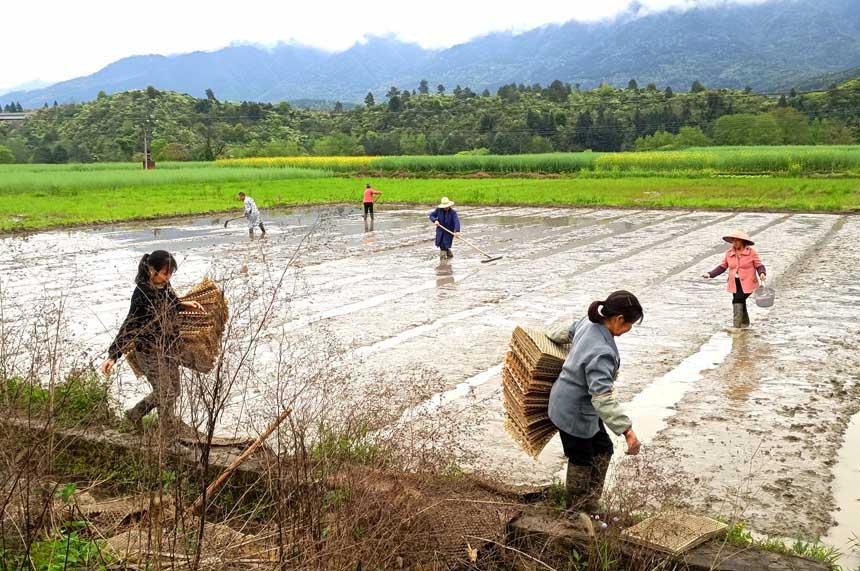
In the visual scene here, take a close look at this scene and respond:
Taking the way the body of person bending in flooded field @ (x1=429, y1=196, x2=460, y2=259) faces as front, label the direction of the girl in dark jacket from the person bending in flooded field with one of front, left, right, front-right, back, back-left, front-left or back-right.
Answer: front

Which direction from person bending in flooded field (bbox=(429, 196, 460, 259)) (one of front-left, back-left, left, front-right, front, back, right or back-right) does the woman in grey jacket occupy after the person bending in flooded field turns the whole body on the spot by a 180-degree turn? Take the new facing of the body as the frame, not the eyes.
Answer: back

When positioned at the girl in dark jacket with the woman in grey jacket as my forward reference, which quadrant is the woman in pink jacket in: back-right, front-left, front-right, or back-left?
front-left

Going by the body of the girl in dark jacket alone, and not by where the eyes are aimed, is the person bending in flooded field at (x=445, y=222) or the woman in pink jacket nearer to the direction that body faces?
the woman in pink jacket

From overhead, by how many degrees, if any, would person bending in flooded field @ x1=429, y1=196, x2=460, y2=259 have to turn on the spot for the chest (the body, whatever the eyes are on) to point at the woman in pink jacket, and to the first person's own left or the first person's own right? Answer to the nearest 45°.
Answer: approximately 45° to the first person's own left

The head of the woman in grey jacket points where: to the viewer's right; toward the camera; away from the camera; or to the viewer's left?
to the viewer's right

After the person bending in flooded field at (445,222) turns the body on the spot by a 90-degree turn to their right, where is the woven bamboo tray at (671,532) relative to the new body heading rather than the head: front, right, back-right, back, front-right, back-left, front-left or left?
left

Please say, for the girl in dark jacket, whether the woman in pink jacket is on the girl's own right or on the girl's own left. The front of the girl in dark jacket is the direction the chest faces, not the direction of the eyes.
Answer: on the girl's own left

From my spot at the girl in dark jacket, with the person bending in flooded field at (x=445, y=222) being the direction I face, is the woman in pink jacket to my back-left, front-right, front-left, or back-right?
front-right

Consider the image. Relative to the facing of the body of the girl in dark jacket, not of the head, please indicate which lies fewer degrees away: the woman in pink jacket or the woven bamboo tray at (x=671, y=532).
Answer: the woven bamboo tray

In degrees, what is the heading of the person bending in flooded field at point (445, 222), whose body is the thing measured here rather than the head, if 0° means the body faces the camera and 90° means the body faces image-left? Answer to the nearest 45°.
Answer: approximately 0°

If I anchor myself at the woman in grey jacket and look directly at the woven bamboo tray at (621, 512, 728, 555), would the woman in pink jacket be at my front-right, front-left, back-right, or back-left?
back-left
